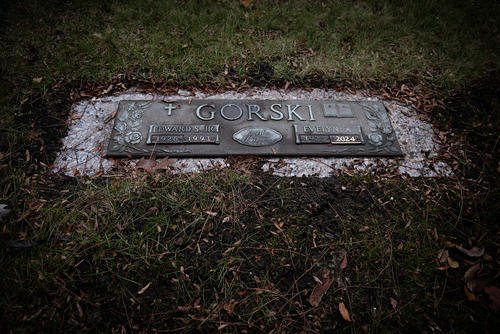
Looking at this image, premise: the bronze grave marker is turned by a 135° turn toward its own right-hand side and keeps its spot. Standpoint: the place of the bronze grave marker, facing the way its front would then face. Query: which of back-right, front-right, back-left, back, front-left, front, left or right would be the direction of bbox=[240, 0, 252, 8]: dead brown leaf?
front-right

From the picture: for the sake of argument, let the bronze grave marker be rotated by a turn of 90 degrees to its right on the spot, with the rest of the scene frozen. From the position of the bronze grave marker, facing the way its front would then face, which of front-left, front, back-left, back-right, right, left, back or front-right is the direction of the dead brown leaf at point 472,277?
back-left

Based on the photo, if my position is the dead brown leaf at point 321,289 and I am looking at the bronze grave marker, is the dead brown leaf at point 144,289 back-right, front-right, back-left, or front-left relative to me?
front-left

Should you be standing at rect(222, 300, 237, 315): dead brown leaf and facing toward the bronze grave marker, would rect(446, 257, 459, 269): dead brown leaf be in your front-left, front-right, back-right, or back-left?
front-right

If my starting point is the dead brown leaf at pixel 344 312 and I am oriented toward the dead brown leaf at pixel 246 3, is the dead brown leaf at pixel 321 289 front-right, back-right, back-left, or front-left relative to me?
front-left

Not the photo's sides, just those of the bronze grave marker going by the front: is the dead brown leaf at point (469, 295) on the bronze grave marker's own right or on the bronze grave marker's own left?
on the bronze grave marker's own left

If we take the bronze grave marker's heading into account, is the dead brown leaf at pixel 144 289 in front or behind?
in front

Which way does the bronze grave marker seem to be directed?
toward the camera

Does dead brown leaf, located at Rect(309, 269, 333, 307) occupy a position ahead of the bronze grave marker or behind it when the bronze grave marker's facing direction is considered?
ahead

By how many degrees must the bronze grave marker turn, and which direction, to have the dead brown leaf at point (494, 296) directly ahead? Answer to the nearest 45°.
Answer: approximately 45° to its left

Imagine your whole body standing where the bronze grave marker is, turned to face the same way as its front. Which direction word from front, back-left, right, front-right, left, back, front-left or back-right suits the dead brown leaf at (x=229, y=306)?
front
